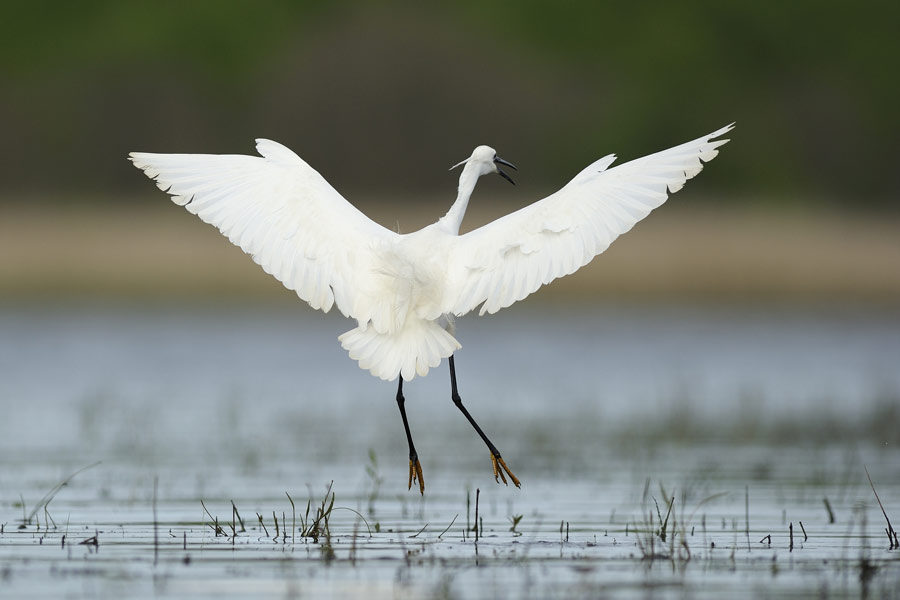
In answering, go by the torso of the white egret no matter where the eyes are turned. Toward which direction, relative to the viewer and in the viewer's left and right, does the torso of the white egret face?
facing away from the viewer and to the right of the viewer
